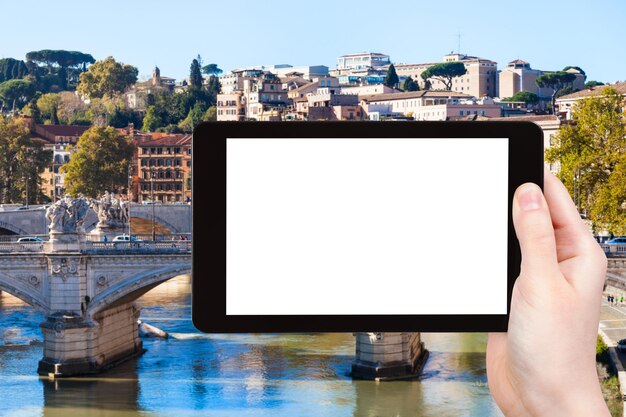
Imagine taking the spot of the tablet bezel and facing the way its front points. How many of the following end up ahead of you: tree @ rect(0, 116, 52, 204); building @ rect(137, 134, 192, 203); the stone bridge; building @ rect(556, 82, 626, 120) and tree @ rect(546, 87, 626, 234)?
0

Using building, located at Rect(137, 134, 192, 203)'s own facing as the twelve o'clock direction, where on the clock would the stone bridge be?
The stone bridge is roughly at 12 o'clock from the building.

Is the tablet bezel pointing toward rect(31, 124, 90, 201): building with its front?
no

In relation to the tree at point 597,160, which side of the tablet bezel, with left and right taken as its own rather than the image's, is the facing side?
back

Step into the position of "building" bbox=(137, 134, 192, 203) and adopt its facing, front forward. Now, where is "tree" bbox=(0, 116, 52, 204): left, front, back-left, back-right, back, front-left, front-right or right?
front-right

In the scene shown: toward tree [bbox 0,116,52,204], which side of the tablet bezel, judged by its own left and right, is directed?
back

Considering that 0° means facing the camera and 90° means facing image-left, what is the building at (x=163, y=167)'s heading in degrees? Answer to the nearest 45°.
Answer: approximately 0°

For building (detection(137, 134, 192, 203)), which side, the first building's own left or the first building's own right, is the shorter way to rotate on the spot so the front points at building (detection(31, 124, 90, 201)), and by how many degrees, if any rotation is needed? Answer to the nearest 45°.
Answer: approximately 135° to the first building's own right

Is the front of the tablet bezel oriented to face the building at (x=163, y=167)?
no

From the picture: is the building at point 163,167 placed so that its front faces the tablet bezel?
yes

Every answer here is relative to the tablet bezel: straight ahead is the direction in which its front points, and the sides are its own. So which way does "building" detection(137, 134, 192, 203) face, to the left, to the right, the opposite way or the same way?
the same way

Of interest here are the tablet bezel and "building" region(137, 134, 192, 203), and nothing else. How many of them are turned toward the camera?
2

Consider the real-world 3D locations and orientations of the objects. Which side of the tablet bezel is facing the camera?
front

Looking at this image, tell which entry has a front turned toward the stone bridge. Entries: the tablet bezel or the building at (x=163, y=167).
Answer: the building

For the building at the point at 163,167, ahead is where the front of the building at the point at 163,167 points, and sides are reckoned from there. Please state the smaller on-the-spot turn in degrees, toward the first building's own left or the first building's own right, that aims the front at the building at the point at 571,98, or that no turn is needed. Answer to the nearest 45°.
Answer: approximately 90° to the first building's own left

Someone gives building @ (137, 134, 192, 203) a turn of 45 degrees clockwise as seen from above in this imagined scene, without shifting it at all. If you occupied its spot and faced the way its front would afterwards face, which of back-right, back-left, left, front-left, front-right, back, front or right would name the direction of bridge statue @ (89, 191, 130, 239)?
front-left
